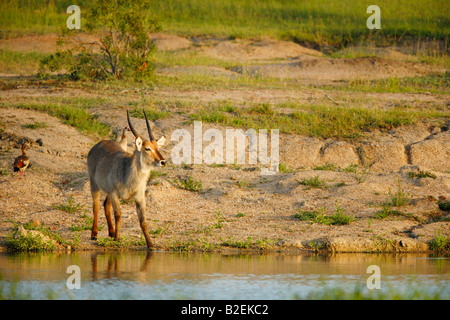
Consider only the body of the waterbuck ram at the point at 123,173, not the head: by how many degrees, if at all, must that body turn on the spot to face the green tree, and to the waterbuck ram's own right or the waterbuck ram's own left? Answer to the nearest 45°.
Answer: approximately 135° to the waterbuck ram's own left

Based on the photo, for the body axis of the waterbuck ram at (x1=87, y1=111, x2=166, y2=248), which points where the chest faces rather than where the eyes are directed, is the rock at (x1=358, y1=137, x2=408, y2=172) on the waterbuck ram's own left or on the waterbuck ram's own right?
on the waterbuck ram's own left

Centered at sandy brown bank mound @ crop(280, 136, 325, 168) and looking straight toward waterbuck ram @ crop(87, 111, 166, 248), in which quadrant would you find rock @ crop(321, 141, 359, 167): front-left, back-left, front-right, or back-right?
back-left

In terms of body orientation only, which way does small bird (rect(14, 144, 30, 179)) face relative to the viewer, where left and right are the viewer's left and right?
facing the viewer and to the right of the viewer

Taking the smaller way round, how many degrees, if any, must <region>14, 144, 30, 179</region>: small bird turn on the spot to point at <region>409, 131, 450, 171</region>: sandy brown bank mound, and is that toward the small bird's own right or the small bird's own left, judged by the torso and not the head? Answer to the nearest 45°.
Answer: approximately 45° to the small bird's own left

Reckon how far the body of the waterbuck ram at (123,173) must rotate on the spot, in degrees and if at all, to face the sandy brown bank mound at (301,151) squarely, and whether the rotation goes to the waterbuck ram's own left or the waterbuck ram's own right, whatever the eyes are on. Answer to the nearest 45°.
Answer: approximately 90° to the waterbuck ram's own left

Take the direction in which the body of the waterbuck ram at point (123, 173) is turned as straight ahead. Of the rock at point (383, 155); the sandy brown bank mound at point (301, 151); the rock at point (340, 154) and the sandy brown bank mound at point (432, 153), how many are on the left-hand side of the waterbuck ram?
4

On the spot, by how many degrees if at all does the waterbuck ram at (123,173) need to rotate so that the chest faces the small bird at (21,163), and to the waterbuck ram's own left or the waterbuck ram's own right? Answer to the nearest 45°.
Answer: approximately 180°

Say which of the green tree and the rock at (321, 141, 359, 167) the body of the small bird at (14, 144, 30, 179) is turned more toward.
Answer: the rock

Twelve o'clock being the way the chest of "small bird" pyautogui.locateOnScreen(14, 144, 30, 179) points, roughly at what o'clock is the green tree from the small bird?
The green tree is roughly at 8 o'clock from the small bird.

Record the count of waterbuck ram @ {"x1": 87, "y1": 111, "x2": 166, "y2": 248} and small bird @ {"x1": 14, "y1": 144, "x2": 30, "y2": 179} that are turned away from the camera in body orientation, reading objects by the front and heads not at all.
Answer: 0

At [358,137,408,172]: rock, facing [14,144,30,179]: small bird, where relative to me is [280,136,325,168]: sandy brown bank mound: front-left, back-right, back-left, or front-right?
front-right

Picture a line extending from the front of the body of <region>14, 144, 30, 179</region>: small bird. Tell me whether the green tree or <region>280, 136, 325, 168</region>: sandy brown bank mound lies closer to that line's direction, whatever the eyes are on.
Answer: the sandy brown bank mound

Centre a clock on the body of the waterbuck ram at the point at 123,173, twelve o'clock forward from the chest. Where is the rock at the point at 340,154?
The rock is roughly at 9 o'clock from the waterbuck ram.

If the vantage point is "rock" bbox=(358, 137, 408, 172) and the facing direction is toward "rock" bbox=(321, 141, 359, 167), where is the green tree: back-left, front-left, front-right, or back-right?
front-right
